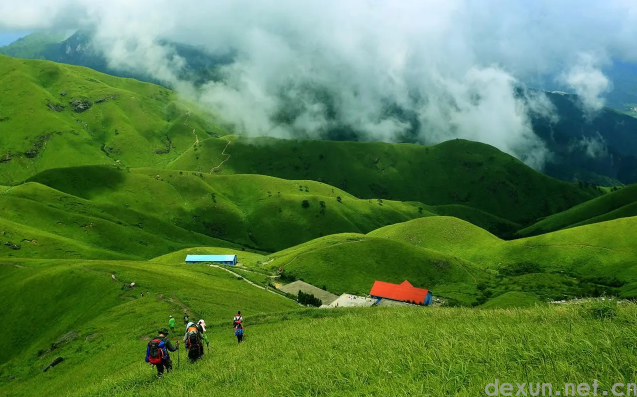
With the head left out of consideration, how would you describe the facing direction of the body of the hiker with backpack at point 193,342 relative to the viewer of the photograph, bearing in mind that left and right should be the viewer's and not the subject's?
facing away from the viewer

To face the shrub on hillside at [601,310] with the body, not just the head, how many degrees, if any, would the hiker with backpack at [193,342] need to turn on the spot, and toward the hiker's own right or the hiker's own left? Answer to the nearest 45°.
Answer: approximately 135° to the hiker's own right
